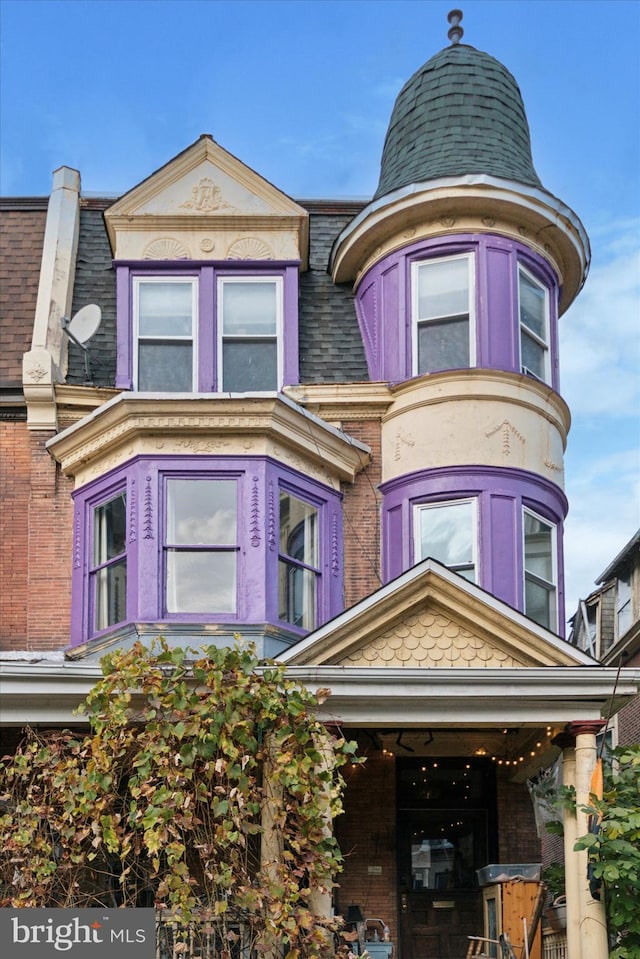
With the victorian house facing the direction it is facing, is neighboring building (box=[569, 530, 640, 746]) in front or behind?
behind

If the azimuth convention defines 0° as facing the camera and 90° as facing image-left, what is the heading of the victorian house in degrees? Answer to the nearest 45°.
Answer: approximately 0°
